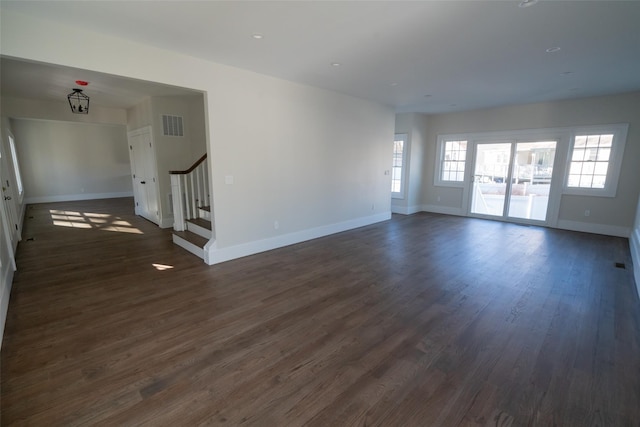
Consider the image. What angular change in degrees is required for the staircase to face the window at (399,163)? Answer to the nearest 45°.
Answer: approximately 135° to its left

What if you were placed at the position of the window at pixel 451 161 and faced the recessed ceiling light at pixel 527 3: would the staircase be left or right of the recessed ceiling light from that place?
right

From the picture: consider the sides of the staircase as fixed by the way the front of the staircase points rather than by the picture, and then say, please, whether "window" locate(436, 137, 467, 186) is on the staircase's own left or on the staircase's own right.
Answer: on the staircase's own left

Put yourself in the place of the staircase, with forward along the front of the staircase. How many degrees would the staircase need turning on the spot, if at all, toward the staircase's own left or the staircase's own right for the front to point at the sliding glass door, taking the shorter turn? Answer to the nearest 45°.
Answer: approximately 135° to the staircase's own left

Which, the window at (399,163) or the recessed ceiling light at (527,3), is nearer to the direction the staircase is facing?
the recessed ceiling light

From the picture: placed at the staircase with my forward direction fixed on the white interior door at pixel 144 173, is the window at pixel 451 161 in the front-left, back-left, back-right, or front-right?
back-right
